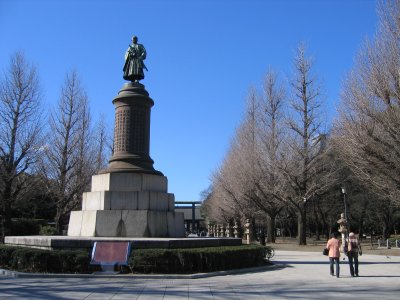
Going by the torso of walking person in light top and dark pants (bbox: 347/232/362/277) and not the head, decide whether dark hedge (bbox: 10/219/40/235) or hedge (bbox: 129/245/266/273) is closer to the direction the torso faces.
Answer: the dark hedge

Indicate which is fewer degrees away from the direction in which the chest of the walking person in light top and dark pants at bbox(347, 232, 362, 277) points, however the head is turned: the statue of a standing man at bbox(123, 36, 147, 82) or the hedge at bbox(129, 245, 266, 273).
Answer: the statue of a standing man

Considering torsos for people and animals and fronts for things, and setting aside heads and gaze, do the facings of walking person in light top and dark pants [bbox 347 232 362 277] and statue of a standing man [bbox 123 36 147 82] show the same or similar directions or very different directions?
very different directions

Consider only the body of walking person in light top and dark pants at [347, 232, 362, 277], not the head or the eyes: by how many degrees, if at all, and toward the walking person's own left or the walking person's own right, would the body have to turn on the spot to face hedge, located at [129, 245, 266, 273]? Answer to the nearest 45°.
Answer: approximately 135° to the walking person's own left

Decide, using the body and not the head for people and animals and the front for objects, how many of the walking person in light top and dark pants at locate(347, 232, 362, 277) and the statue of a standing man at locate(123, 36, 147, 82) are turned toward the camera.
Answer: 1

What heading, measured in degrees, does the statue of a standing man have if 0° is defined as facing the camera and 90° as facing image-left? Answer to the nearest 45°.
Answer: approximately 0°

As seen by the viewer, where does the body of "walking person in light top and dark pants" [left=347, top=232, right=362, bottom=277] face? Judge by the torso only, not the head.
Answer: away from the camera

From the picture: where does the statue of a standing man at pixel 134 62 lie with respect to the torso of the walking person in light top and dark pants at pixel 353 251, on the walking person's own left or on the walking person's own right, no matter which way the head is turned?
on the walking person's own left

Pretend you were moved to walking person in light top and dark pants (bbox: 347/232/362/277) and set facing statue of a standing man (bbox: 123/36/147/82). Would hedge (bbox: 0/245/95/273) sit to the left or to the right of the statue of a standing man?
left
